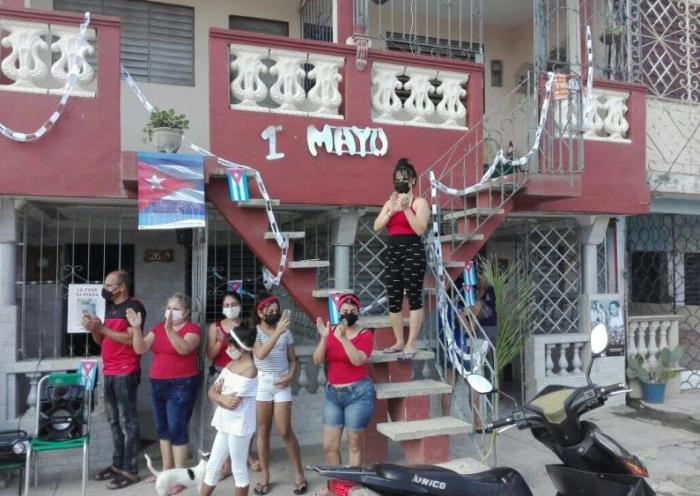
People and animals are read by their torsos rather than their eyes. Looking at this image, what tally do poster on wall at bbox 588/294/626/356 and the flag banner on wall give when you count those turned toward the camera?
2

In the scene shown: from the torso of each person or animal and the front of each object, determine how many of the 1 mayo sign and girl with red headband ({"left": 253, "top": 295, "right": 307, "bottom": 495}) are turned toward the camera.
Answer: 2

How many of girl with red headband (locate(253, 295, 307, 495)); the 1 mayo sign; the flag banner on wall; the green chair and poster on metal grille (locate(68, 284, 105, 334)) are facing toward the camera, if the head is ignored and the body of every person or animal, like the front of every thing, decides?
5

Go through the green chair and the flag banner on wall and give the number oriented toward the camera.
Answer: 2

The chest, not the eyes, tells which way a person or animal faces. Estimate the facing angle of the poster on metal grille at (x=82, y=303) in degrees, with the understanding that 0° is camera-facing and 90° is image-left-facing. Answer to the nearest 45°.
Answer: approximately 0°

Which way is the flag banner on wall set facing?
toward the camera

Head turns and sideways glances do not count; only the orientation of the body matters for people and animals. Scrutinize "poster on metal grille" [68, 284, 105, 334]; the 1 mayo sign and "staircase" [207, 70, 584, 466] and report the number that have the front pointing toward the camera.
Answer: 3

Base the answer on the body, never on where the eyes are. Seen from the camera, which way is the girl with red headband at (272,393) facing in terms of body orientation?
toward the camera

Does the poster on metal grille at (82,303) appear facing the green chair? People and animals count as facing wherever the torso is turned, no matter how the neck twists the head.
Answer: yes

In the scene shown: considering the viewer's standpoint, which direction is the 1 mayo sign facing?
facing the viewer

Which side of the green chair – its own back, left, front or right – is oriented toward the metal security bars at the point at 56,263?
back
